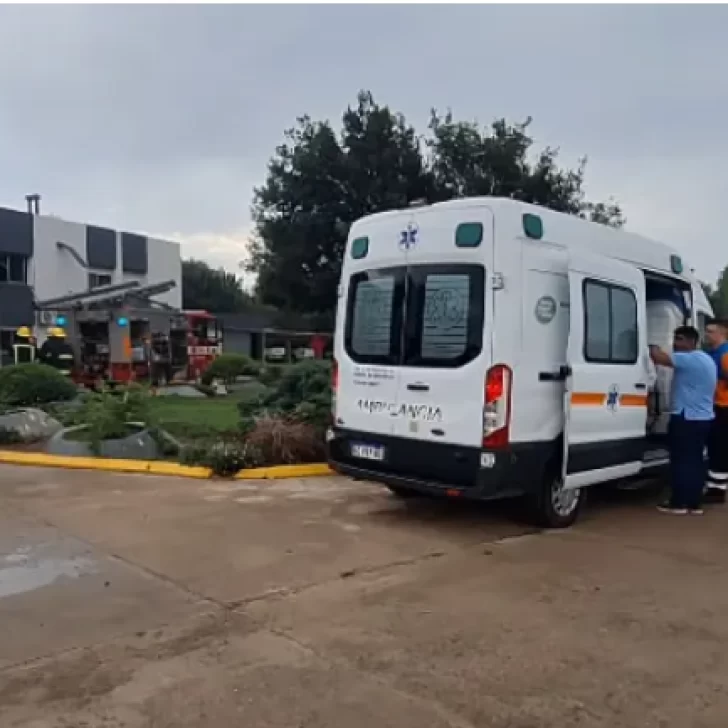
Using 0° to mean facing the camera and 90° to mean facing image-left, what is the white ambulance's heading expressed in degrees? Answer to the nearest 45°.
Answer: approximately 225°

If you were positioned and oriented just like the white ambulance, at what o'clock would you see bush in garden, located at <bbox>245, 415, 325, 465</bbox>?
The bush in garden is roughly at 9 o'clock from the white ambulance.

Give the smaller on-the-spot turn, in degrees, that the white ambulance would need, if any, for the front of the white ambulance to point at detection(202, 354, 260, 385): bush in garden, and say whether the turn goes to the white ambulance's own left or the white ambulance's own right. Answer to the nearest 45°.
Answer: approximately 90° to the white ambulance's own left
